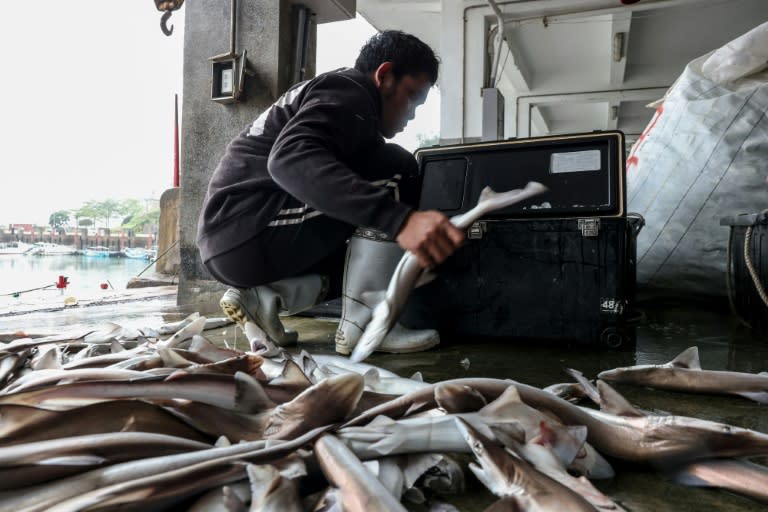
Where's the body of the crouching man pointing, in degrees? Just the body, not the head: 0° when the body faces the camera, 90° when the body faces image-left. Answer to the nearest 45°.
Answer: approximately 270°

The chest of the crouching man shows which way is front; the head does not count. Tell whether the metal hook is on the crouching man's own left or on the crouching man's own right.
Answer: on the crouching man's own left

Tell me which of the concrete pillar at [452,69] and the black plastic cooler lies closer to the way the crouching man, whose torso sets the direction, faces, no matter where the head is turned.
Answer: the black plastic cooler

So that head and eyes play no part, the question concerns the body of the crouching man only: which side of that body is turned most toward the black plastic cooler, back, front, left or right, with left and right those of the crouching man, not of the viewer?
front
